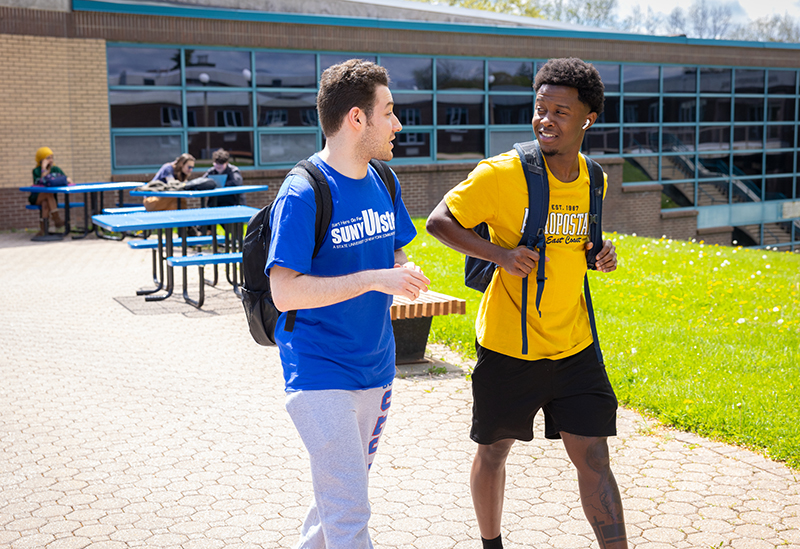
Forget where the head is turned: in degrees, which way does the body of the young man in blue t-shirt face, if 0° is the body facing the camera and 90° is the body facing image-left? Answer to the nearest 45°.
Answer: approximately 315°

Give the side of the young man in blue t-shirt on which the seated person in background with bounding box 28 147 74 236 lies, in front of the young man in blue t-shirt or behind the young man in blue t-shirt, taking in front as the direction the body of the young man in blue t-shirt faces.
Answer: behind

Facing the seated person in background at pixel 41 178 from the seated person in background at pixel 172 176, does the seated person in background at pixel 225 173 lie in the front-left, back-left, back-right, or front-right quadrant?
back-right

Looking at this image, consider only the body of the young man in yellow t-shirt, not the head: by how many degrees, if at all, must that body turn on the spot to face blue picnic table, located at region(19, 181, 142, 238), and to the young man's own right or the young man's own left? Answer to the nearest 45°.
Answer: approximately 180°

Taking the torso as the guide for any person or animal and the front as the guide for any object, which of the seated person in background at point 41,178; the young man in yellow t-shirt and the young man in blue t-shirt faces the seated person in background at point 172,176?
the seated person in background at point 41,178

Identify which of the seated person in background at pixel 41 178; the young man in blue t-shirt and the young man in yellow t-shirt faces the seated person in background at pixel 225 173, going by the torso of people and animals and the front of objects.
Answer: the seated person in background at pixel 41 178

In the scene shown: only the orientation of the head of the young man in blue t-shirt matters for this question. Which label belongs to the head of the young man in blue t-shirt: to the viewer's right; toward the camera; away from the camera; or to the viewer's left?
to the viewer's right

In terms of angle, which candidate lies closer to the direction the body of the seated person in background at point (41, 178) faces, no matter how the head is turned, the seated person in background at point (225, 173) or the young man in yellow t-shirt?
the seated person in background

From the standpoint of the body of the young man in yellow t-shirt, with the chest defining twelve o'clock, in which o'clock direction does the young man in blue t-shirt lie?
The young man in blue t-shirt is roughly at 3 o'clock from the young man in yellow t-shirt.

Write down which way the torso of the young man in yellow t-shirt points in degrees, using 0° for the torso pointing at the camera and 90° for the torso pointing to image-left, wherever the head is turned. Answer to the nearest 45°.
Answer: approximately 315°
